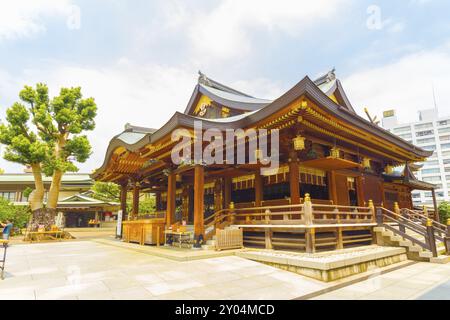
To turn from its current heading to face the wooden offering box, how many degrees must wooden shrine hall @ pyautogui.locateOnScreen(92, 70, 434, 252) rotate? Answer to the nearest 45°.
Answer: approximately 45° to its right

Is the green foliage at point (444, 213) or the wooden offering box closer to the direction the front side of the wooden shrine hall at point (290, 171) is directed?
the wooden offering box

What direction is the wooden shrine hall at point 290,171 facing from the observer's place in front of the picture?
facing the viewer and to the left of the viewer

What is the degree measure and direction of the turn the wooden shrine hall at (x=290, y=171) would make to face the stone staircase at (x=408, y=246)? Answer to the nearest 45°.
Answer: approximately 135° to its left

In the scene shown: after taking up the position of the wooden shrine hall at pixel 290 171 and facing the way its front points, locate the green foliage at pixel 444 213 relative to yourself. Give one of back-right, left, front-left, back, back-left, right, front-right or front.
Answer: back

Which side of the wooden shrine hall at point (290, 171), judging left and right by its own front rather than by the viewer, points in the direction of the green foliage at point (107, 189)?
right

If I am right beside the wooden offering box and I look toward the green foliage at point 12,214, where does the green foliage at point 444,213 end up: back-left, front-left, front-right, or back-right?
back-right

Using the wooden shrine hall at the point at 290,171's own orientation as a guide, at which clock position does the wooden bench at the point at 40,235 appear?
The wooden bench is roughly at 2 o'clock from the wooden shrine hall.
